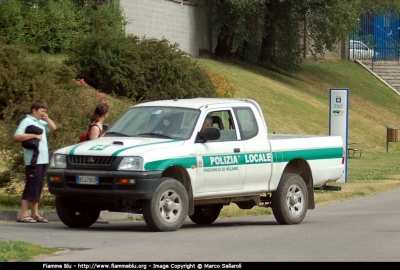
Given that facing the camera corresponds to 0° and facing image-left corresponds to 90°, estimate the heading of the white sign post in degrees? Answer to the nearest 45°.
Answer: approximately 0°

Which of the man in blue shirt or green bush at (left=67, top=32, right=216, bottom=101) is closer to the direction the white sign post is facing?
the man in blue shirt

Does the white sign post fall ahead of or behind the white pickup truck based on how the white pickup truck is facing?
behind

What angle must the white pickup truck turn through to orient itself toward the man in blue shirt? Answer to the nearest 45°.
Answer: approximately 45° to its right

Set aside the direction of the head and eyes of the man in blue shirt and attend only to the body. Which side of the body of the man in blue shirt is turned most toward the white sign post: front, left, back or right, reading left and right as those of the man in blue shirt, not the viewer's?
left

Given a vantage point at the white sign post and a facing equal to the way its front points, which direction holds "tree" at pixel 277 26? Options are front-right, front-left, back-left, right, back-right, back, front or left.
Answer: back

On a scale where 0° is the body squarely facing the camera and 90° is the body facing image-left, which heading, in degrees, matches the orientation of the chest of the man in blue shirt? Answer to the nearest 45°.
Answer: approximately 315°

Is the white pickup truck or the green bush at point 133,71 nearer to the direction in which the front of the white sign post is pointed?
the white pickup truck

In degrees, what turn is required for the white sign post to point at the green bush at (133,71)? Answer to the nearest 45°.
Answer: approximately 135° to its right

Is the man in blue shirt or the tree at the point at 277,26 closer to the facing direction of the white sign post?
the man in blue shirt

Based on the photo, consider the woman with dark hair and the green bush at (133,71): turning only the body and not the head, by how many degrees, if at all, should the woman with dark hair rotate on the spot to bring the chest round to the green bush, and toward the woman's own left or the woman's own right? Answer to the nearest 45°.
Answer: approximately 90° to the woman's own left
